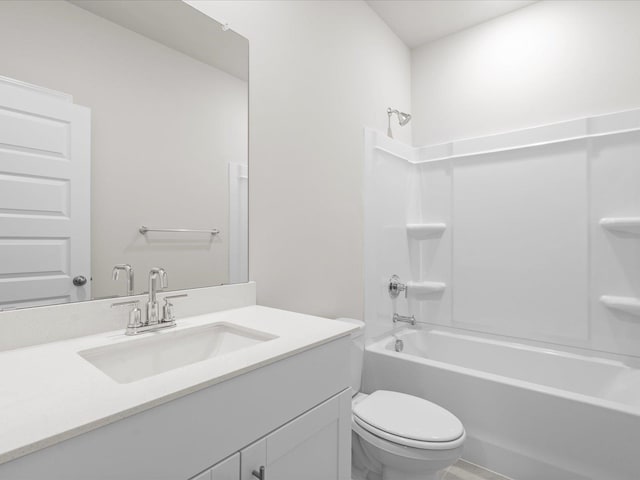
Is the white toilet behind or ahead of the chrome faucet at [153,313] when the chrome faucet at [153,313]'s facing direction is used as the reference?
ahead

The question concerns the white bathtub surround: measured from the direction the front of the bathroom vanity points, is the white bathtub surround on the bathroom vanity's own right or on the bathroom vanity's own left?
on the bathroom vanity's own left

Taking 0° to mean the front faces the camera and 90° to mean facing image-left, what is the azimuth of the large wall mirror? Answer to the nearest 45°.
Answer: approximately 315°

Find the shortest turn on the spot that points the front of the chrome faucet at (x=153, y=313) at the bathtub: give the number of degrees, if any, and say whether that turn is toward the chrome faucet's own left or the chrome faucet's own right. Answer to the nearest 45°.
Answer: approximately 45° to the chrome faucet's own left

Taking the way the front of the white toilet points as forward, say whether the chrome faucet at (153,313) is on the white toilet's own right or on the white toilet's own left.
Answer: on the white toilet's own right
